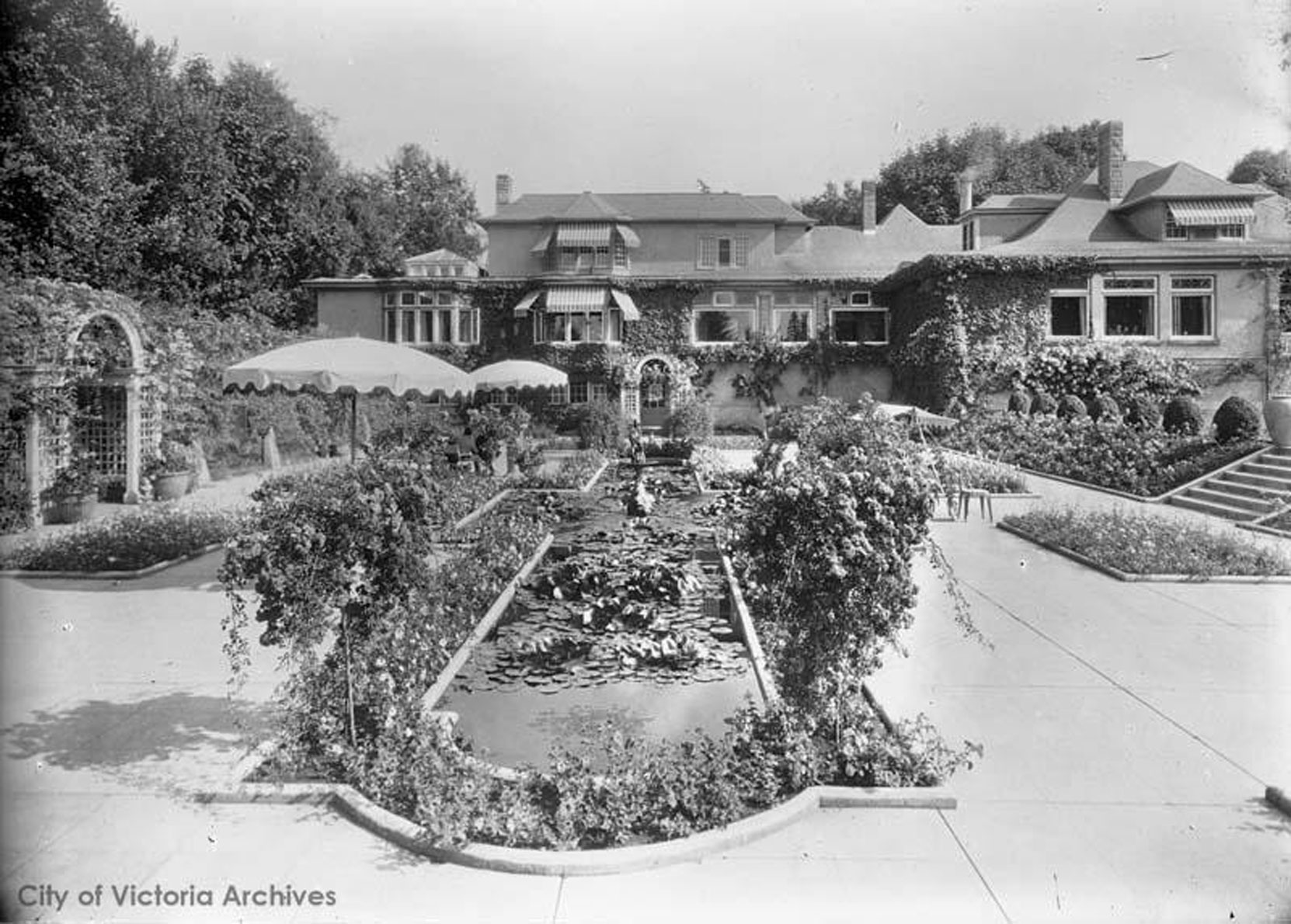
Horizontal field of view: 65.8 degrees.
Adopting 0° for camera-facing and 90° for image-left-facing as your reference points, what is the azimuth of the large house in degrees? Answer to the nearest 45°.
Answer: approximately 0°

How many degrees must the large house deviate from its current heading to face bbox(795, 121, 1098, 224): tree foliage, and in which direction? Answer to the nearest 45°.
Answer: approximately 135° to its left

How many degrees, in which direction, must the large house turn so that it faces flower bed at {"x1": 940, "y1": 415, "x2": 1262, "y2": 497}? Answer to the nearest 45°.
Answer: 0° — it already faces it

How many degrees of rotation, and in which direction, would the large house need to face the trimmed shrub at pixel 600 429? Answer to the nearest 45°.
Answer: approximately 45° to its right

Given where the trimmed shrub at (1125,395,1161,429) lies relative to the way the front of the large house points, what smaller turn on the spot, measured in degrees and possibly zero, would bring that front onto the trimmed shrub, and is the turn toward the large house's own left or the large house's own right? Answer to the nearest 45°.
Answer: approximately 45° to the large house's own left

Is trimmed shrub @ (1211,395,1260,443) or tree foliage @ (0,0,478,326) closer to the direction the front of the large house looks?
the trimmed shrub

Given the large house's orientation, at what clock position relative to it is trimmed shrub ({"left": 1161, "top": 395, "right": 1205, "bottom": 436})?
The trimmed shrub is roughly at 11 o'clock from the large house.

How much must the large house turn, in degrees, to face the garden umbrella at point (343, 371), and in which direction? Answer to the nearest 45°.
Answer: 0° — it already faces it

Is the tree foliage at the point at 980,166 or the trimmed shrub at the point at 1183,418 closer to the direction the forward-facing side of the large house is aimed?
the trimmed shrub
